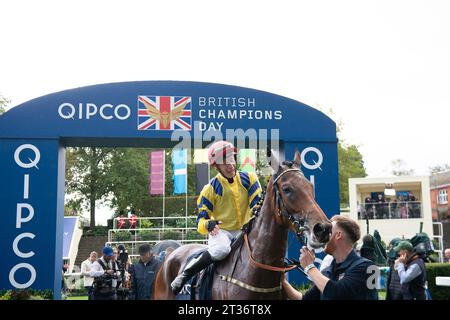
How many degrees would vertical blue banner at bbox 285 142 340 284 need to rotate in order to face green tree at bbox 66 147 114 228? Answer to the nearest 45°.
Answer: approximately 135° to its right

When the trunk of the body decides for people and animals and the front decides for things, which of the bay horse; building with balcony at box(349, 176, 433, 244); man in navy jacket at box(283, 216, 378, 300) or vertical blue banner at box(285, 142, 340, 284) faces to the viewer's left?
the man in navy jacket

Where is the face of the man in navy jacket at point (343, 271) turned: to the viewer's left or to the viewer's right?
to the viewer's left

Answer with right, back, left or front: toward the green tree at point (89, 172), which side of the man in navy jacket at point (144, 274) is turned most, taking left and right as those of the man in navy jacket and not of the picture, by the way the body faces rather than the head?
back

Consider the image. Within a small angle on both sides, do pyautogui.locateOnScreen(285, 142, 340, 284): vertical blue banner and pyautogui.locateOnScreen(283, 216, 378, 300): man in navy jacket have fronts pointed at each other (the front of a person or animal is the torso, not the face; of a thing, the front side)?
no

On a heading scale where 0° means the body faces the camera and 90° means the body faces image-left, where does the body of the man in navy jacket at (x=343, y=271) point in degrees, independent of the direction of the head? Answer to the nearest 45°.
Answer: approximately 90°

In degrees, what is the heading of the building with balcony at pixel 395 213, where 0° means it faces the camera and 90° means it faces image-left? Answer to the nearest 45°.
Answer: approximately 0°

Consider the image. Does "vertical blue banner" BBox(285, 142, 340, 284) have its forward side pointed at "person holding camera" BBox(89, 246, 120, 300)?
no

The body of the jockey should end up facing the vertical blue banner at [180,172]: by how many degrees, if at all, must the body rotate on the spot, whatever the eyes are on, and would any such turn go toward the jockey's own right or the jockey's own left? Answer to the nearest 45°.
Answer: approximately 135° to the jockey's own left

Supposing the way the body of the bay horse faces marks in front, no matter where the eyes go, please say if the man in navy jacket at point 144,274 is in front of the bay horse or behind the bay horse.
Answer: behind

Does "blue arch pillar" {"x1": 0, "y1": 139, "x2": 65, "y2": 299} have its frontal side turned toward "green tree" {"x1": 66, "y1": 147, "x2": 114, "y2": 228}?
no

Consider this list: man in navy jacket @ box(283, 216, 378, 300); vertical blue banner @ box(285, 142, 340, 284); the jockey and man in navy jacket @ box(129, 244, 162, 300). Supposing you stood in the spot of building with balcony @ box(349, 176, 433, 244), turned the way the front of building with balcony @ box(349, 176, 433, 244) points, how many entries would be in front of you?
4

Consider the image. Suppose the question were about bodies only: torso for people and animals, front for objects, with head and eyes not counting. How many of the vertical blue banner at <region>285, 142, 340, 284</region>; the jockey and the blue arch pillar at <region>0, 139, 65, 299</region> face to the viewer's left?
0

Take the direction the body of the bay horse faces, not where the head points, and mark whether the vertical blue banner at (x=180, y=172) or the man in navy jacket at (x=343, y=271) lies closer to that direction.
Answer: the man in navy jacket

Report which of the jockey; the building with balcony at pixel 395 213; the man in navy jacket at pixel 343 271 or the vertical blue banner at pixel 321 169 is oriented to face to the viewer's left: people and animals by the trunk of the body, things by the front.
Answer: the man in navy jacket

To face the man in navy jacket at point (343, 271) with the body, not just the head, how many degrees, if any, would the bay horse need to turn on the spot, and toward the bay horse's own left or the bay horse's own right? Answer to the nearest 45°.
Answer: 0° — it already faces them

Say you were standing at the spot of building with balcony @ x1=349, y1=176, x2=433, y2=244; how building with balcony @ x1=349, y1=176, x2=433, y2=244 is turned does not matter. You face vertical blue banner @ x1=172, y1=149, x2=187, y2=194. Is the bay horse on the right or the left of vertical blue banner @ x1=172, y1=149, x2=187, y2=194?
left

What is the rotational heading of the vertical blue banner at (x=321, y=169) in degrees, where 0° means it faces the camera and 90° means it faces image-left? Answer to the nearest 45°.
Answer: approximately 0°

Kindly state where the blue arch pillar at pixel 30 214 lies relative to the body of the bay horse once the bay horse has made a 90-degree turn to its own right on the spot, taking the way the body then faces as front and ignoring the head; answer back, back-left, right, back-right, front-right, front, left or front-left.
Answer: right

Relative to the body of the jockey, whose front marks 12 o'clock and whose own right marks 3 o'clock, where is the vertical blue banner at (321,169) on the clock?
The vertical blue banner is roughly at 8 o'clock from the jockey.

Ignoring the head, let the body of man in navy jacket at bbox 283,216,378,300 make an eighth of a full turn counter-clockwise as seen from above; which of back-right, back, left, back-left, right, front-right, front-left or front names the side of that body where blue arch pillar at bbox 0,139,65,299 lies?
right

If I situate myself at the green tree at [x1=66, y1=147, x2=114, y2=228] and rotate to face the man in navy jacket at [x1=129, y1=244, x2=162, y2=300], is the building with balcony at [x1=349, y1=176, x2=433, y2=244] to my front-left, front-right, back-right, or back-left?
front-left
